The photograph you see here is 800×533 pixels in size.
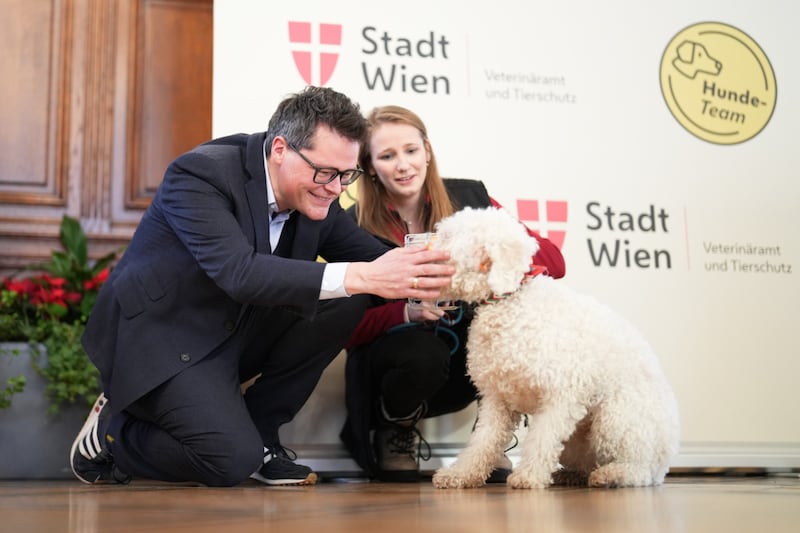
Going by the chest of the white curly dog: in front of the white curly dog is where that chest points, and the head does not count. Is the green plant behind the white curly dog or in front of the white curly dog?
in front

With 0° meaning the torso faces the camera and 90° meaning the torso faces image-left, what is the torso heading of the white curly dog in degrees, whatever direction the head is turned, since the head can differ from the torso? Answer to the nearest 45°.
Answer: approximately 90°

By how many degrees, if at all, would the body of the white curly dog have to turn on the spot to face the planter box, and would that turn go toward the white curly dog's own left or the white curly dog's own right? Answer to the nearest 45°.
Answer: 0° — it already faces it

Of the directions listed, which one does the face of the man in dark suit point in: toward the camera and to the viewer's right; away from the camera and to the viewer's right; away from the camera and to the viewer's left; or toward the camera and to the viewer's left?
toward the camera and to the viewer's right

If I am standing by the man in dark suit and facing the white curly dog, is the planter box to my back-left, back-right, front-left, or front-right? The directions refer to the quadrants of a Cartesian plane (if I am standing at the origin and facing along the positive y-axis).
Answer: back-left

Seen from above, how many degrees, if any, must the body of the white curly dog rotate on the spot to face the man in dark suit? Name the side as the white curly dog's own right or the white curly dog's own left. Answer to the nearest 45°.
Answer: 0° — it already faces them
